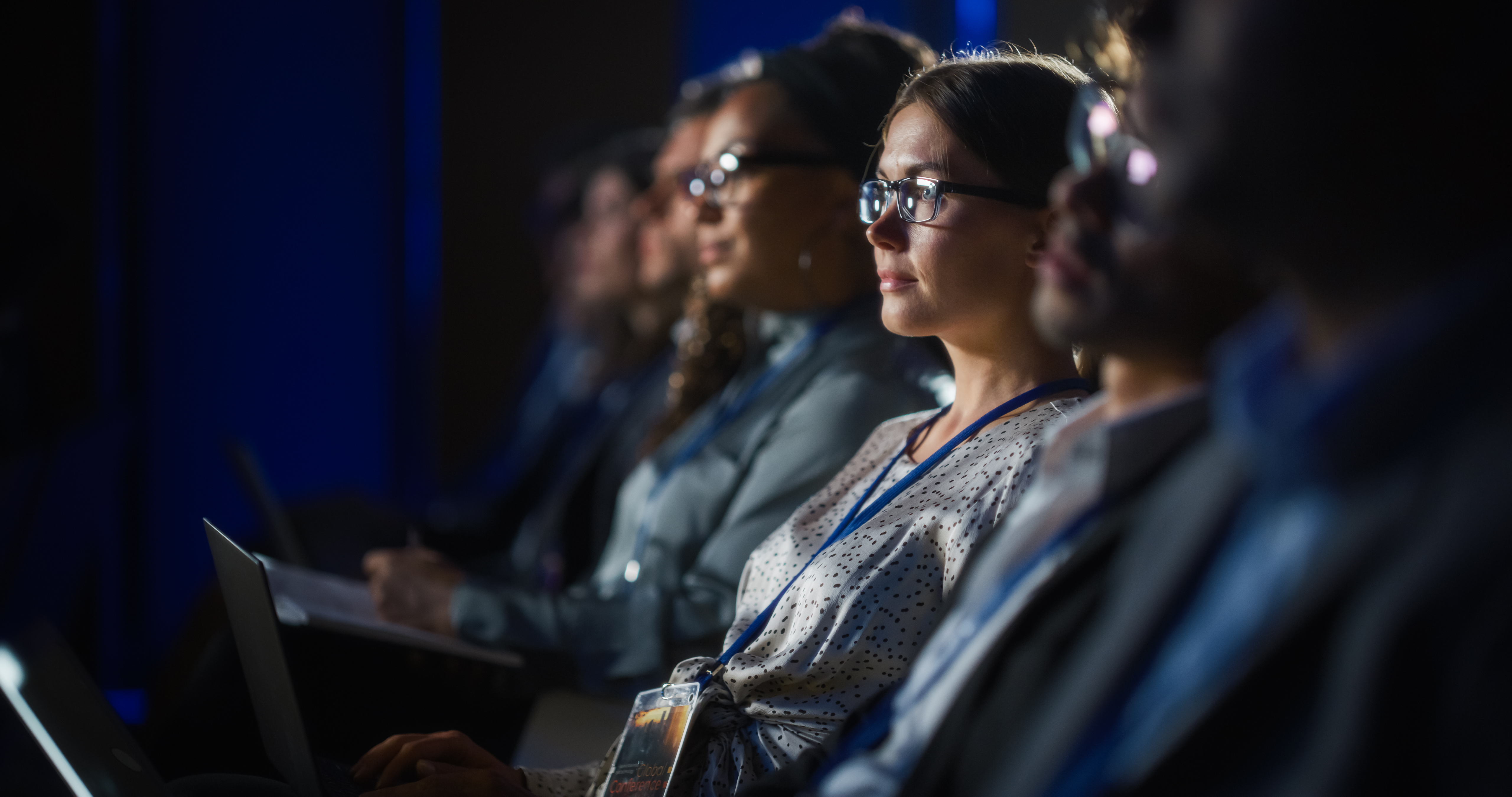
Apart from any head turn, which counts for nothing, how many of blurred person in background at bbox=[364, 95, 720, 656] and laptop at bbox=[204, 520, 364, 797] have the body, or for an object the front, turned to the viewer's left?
1

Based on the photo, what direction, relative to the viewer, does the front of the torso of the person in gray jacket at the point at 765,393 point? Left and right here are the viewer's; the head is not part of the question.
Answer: facing to the left of the viewer

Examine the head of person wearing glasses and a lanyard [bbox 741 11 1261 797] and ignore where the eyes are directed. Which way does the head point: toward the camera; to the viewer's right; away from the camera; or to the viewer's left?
to the viewer's left

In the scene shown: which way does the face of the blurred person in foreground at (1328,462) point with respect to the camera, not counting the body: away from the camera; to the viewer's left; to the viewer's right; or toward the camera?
to the viewer's left

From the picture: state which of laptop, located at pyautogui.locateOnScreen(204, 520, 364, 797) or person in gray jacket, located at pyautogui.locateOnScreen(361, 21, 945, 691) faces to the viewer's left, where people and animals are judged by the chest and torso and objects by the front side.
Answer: the person in gray jacket

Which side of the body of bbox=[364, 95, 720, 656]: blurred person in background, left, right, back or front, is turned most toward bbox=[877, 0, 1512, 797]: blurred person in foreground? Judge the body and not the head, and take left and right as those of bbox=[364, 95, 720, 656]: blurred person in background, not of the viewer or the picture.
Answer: left

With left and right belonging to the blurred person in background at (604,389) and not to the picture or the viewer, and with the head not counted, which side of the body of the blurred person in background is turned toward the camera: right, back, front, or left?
left

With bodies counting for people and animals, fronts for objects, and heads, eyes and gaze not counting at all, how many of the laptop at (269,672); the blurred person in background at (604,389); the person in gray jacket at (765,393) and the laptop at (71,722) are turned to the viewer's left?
2

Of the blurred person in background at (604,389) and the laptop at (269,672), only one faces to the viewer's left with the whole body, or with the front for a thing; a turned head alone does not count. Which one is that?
the blurred person in background

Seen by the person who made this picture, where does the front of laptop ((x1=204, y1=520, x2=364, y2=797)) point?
facing away from the viewer and to the right of the viewer

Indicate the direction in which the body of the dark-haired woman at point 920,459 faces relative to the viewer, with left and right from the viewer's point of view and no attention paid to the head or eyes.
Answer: facing the viewer and to the left of the viewer

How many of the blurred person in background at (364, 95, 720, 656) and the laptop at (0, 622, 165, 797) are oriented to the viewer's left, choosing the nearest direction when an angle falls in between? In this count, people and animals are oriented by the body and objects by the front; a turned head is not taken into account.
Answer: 1

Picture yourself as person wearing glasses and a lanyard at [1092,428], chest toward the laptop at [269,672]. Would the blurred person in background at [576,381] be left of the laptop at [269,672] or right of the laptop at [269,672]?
right
